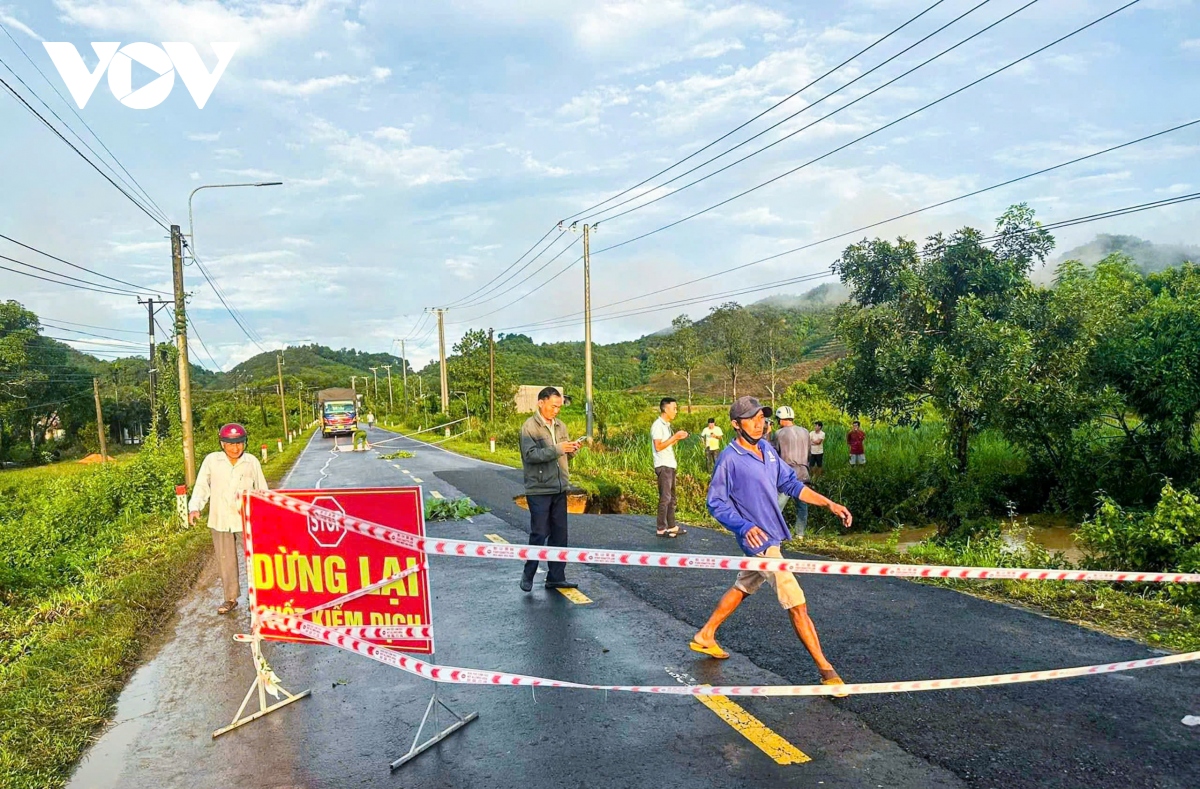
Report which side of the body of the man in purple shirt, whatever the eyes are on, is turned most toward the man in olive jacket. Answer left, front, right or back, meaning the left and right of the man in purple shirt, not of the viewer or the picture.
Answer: back

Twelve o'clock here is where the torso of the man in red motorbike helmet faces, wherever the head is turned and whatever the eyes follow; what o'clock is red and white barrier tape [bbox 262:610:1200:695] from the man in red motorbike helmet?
The red and white barrier tape is roughly at 11 o'clock from the man in red motorbike helmet.

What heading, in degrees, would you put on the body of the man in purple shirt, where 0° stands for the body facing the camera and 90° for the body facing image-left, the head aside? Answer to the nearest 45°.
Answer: approximately 315°

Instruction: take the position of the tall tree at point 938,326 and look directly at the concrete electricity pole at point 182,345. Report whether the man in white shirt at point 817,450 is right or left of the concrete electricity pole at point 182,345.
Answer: right
